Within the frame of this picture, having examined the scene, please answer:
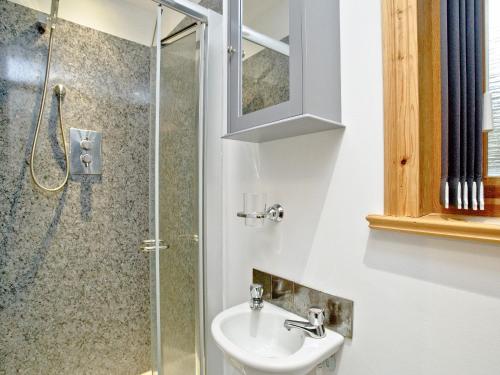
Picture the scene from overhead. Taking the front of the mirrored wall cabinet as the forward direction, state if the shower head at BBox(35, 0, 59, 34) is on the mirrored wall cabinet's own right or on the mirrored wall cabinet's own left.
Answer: on the mirrored wall cabinet's own right

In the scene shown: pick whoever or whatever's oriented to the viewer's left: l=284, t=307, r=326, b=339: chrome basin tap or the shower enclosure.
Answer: the chrome basin tap

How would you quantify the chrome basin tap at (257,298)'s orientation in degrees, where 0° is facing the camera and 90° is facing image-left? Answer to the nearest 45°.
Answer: approximately 0°

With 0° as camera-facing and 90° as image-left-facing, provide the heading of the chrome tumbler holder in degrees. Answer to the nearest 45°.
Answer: approximately 90°

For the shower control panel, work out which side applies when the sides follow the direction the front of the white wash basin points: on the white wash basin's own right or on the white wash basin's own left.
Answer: on the white wash basin's own right
